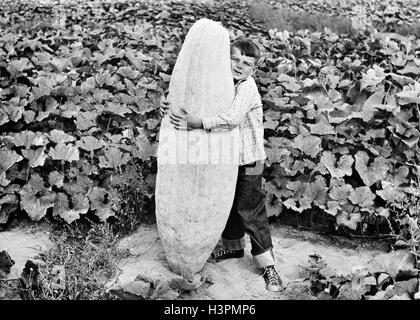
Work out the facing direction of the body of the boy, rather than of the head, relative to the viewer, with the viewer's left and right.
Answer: facing the viewer and to the left of the viewer
